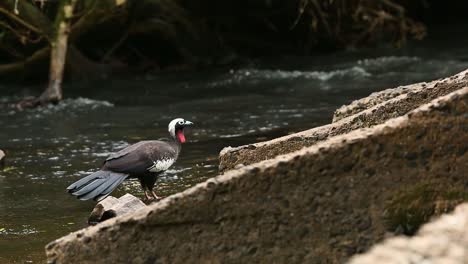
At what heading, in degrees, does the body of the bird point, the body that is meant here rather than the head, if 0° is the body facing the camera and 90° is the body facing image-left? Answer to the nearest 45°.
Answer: approximately 270°

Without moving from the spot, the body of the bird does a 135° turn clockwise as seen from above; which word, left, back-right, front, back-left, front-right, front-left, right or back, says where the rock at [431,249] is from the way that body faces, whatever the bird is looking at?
front-left

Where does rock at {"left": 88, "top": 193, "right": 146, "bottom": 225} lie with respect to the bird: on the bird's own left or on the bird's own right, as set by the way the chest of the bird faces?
on the bird's own right
